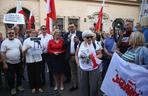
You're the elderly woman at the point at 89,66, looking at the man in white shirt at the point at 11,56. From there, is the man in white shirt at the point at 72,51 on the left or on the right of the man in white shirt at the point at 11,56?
right

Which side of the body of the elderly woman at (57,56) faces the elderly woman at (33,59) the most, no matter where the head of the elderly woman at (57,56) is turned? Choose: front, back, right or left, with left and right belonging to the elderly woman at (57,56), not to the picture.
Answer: right
